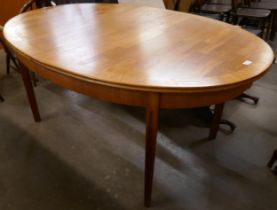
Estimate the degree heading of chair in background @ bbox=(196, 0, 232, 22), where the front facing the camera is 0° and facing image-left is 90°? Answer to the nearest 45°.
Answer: approximately 0°

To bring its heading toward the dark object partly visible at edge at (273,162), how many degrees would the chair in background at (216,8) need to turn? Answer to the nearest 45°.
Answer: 0° — it already faces it

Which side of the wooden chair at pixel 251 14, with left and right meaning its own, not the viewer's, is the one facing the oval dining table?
right
